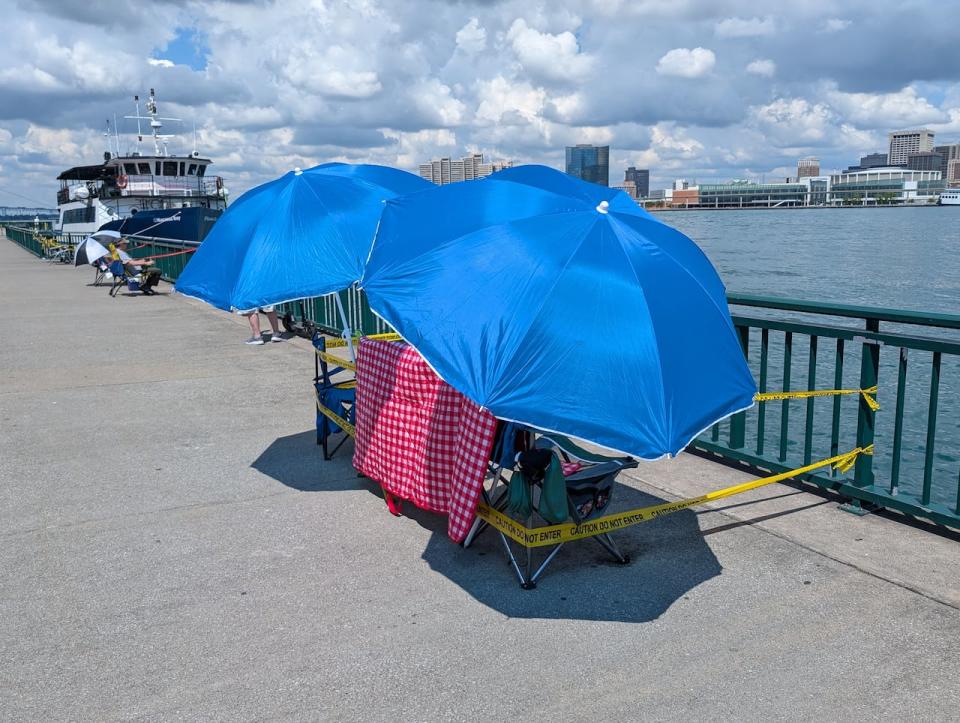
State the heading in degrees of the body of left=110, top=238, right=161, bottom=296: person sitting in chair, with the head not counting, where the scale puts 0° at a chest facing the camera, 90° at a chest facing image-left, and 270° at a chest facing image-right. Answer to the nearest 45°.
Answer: approximately 270°

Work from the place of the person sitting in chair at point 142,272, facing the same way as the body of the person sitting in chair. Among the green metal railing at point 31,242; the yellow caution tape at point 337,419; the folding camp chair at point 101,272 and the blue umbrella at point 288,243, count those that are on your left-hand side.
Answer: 2

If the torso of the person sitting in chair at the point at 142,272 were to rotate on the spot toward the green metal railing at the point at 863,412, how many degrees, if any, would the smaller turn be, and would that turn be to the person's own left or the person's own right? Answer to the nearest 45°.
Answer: approximately 90° to the person's own right

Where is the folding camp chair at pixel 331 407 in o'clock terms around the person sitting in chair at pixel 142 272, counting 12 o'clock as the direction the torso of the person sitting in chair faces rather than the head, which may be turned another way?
The folding camp chair is roughly at 3 o'clock from the person sitting in chair.
